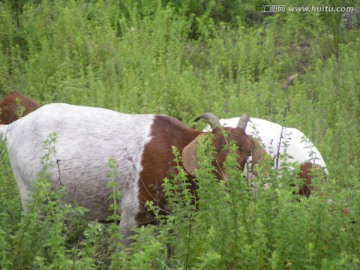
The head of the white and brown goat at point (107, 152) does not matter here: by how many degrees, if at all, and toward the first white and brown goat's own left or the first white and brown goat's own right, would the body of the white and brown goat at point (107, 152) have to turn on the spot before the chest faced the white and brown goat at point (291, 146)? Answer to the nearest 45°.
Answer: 0° — it already faces it

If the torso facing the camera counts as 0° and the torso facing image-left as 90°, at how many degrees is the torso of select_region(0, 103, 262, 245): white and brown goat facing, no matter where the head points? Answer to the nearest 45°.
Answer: approximately 270°
